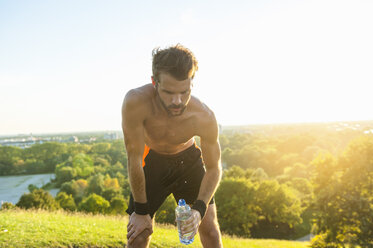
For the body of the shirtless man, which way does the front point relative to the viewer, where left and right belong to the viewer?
facing the viewer

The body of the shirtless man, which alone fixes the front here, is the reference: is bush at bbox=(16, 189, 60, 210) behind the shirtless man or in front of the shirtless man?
behind

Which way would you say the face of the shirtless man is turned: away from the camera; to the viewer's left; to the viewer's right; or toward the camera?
toward the camera

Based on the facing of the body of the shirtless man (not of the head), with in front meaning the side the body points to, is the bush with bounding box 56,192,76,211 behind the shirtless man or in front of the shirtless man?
behind
